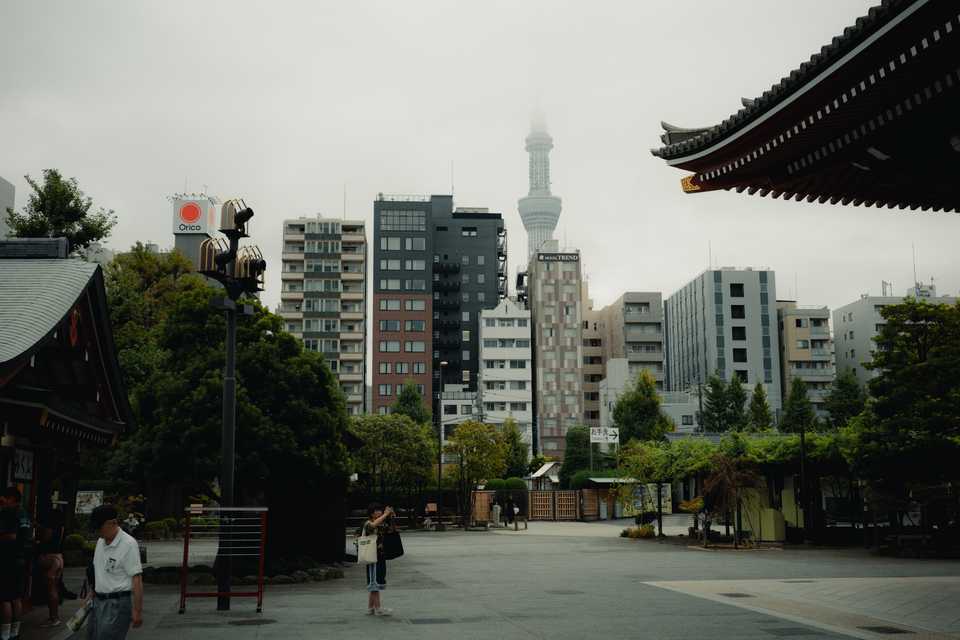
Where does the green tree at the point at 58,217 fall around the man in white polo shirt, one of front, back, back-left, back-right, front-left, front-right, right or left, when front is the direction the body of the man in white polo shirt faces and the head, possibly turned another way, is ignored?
back-right

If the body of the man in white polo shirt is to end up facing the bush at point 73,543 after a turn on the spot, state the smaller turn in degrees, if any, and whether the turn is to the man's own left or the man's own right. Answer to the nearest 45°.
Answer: approximately 135° to the man's own right
